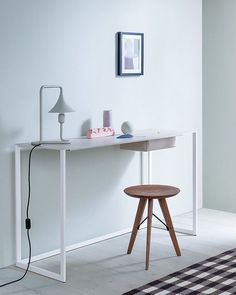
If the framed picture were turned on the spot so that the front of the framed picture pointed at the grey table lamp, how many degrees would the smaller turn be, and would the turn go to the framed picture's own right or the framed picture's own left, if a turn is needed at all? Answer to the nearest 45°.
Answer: approximately 90° to the framed picture's own right

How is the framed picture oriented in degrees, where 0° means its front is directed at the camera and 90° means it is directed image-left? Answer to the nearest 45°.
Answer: approximately 315°

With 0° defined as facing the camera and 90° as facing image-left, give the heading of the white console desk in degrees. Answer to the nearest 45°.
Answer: approximately 315°
